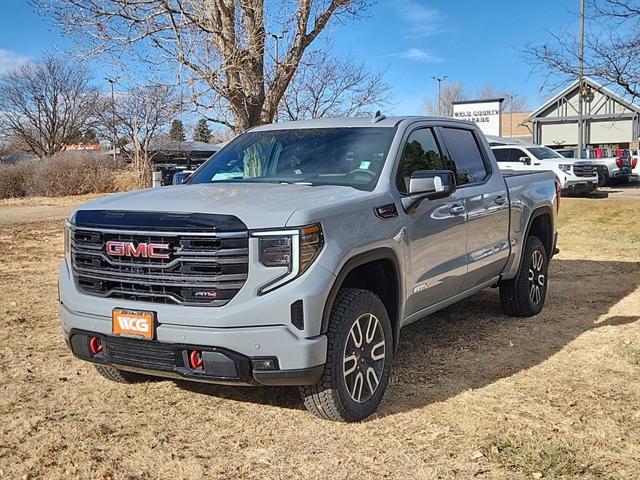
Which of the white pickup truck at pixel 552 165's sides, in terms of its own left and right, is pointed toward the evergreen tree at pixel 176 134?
back

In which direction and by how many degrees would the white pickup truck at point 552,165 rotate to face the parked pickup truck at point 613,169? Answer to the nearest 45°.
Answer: approximately 90° to its left

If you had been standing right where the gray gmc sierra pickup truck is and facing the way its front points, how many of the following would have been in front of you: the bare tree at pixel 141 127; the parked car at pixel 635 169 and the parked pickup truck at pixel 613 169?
0

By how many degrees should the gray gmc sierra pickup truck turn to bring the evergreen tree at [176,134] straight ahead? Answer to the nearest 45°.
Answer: approximately 135° to its right

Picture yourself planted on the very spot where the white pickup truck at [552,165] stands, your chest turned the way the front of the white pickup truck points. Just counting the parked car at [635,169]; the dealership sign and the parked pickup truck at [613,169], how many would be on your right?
0

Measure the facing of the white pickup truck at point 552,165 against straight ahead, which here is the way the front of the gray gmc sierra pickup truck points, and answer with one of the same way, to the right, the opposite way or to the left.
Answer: to the left

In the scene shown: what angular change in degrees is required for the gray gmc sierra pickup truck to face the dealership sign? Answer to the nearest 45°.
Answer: approximately 135° to its right

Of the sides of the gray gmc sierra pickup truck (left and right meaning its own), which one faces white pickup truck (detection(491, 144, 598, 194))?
back

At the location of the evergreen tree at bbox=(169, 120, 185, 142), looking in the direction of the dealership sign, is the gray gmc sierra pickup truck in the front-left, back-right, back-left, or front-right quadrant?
front-right

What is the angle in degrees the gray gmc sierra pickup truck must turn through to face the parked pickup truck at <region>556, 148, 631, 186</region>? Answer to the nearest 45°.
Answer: approximately 180°

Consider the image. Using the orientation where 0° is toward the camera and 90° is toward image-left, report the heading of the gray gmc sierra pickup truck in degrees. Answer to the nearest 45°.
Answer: approximately 45°

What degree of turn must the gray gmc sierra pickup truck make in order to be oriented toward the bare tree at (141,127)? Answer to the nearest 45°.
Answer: approximately 135° to its right

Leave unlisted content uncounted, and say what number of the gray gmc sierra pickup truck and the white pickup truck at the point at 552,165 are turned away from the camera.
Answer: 0

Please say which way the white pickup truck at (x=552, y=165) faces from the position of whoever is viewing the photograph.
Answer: facing the viewer and to the right of the viewer
